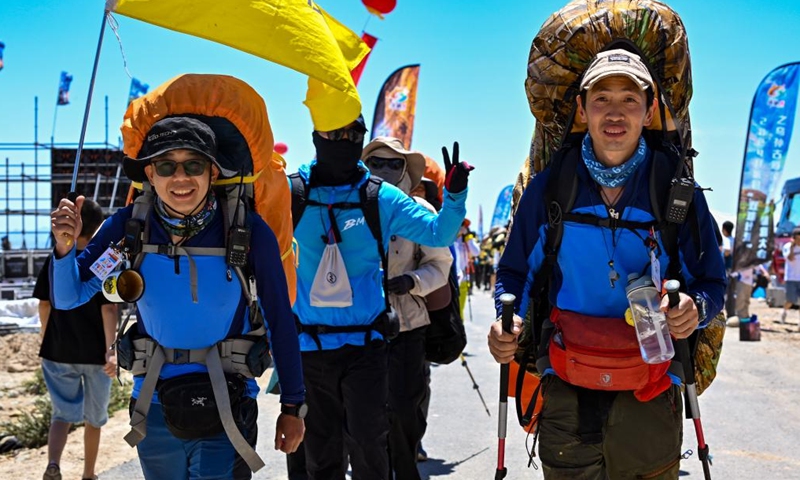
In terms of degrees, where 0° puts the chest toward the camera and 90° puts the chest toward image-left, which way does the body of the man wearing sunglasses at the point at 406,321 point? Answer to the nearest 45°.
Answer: approximately 45°

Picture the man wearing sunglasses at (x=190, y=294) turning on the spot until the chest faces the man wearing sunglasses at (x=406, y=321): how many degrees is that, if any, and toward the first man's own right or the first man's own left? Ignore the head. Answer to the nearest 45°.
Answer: approximately 135° to the first man's own left

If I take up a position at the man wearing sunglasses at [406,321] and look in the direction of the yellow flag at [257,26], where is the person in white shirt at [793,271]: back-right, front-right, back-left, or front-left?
back-left

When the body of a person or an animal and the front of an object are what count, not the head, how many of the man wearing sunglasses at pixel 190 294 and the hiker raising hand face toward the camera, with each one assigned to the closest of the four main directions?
2
